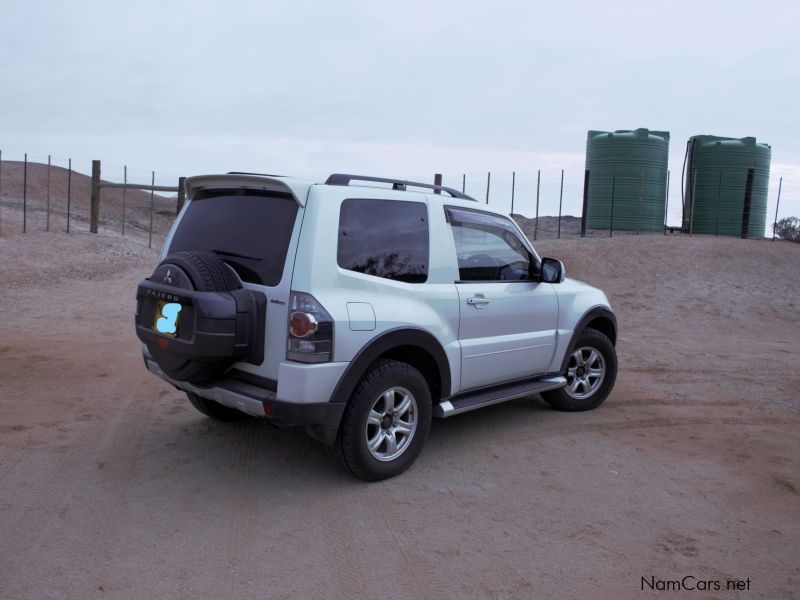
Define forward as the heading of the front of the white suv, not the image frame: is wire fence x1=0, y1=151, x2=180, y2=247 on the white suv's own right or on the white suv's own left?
on the white suv's own left

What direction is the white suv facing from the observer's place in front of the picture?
facing away from the viewer and to the right of the viewer

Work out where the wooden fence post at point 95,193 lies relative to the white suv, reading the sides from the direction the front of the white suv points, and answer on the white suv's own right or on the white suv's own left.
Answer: on the white suv's own left
